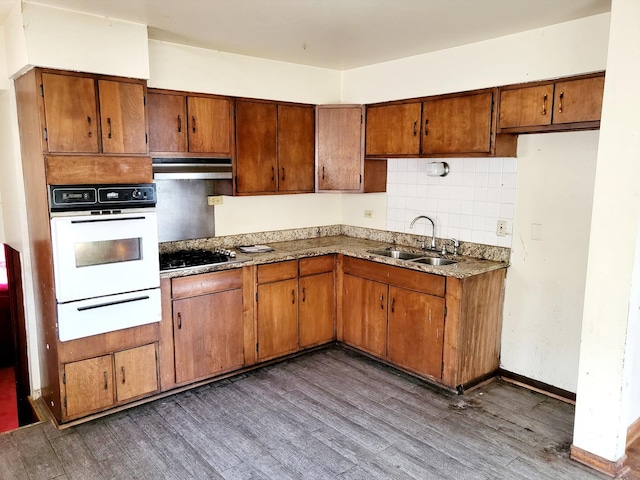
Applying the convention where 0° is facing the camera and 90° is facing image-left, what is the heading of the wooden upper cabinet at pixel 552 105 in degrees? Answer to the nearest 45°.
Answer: approximately 45°

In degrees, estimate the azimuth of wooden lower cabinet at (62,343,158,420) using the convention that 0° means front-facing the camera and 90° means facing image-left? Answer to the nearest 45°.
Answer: approximately 315°

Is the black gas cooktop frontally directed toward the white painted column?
yes

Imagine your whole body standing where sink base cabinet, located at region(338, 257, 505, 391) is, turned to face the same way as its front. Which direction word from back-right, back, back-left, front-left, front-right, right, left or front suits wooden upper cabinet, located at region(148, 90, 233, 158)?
front-right

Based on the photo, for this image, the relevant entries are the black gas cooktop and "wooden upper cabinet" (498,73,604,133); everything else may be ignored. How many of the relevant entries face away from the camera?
0

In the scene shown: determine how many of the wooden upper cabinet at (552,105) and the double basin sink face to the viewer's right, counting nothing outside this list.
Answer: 0

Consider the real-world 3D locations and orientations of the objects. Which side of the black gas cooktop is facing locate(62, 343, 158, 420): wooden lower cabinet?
right

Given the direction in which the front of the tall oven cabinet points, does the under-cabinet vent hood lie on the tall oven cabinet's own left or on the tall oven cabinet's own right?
on the tall oven cabinet's own left

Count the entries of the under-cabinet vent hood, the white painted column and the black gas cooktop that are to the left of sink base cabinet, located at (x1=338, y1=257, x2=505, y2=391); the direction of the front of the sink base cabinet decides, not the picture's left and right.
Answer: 1

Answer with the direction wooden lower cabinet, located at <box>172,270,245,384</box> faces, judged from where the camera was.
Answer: facing the viewer and to the right of the viewer

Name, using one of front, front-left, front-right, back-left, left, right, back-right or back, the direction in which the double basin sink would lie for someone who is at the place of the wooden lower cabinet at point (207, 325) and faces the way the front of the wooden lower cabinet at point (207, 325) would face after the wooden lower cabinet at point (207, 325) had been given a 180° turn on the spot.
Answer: back-right
